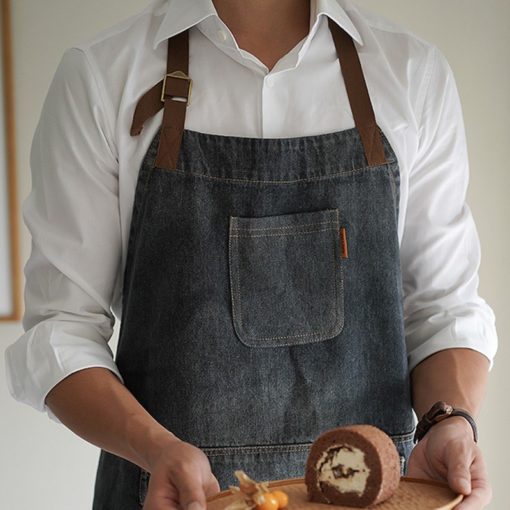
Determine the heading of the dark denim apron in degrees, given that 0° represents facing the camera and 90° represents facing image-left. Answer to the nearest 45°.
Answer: approximately 0°

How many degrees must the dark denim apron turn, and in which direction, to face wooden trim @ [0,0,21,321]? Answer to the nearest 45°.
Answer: approximately 135° to its right

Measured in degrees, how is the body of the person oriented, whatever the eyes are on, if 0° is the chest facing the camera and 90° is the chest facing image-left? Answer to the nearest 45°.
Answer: approximately 0°

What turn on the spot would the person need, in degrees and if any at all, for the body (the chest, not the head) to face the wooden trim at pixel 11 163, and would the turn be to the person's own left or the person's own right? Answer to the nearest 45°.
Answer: approximately 135° to the person's own right
